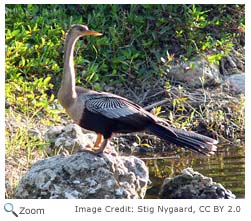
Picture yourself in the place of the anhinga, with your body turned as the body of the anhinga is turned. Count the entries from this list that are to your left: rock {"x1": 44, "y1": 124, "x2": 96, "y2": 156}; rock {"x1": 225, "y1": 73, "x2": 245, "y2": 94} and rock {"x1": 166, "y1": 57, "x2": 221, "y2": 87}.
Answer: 0

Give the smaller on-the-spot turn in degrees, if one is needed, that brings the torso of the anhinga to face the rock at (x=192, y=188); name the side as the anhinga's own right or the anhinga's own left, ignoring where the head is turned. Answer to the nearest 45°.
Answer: approximately 180°

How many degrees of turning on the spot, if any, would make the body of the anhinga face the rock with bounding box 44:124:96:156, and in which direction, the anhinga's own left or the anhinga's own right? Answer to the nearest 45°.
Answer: approximately 45° to the anhinga's own right

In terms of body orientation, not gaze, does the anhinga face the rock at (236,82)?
no

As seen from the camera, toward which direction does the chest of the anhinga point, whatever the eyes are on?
to the viewer's left

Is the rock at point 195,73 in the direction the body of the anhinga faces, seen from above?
no
